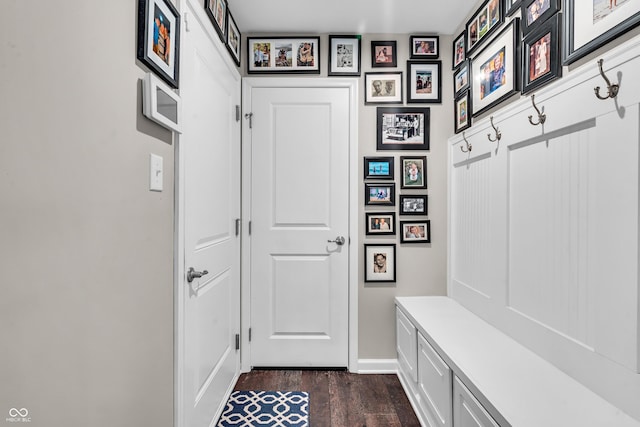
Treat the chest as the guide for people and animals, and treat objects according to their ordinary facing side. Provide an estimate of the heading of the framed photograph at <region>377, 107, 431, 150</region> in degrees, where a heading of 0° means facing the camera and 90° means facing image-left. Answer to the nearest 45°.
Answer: approximately 0°

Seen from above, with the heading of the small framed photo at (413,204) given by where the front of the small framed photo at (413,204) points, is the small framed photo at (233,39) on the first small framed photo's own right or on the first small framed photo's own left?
on the first small framed photo's own right

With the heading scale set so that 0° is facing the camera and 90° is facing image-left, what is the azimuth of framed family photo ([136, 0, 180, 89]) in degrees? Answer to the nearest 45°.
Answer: approximately 315°

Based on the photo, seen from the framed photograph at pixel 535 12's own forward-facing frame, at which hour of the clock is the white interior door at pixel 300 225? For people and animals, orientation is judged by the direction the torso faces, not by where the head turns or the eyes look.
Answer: The white interior door is roughly at 2 o'clock from the framed photograph.

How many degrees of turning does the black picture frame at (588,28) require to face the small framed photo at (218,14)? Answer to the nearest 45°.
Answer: approximately 45° to its right

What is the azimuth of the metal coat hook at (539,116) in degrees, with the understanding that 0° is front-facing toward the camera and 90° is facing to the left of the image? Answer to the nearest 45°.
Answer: approximately 45°

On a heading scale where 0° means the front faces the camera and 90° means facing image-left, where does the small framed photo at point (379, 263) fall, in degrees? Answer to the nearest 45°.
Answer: approximately 0°

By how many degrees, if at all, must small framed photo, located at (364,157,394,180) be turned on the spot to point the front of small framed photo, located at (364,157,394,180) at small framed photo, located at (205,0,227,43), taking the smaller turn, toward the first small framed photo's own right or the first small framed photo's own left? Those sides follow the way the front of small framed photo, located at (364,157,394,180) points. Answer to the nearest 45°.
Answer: approximately 45° to the first small framed photo's own right

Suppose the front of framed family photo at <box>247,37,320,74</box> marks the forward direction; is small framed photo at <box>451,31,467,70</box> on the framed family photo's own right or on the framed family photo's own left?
on the framed family photo's own left
